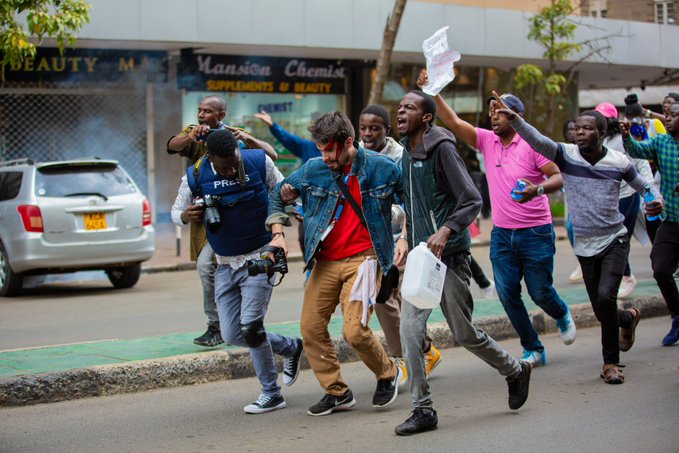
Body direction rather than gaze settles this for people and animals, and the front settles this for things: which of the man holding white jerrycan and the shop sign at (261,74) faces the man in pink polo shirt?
the shop sign

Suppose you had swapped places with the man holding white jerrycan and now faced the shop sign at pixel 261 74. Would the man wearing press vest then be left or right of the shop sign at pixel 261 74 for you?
left

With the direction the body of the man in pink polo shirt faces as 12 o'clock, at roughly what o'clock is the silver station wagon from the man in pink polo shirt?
The silver station wagon is roughly at 3 o'clock from the man in pink polo shirt.

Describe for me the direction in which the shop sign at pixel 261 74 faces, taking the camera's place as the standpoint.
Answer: facing the viewer

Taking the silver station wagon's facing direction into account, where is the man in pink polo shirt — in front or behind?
behind

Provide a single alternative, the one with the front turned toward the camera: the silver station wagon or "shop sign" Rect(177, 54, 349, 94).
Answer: the shop sign

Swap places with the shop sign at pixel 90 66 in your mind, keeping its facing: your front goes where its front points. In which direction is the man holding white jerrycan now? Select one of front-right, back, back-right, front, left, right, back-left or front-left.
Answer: front

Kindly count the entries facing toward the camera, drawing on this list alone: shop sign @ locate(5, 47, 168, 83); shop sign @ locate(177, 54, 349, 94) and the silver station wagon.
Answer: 2

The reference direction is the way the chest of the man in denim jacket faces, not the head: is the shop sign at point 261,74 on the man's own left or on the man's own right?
on the man's own right

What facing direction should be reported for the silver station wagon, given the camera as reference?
facing away from the viewer and to the left of the viewer

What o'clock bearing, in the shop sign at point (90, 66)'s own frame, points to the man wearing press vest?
The man wearing press vest is roughly at 12 o'clock from the shop sign.

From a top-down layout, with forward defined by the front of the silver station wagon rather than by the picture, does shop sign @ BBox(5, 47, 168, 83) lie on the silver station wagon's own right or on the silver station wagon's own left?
on the silver station wagon's own right

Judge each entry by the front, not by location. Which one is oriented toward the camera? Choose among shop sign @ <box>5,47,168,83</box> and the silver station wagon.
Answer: the shop sign

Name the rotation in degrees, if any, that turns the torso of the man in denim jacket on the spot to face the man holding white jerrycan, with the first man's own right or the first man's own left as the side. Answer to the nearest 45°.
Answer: approximately 90° to the first man's own left

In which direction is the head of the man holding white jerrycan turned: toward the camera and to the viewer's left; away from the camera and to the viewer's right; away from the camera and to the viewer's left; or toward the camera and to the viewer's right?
toward the camera and to the viewer's left
